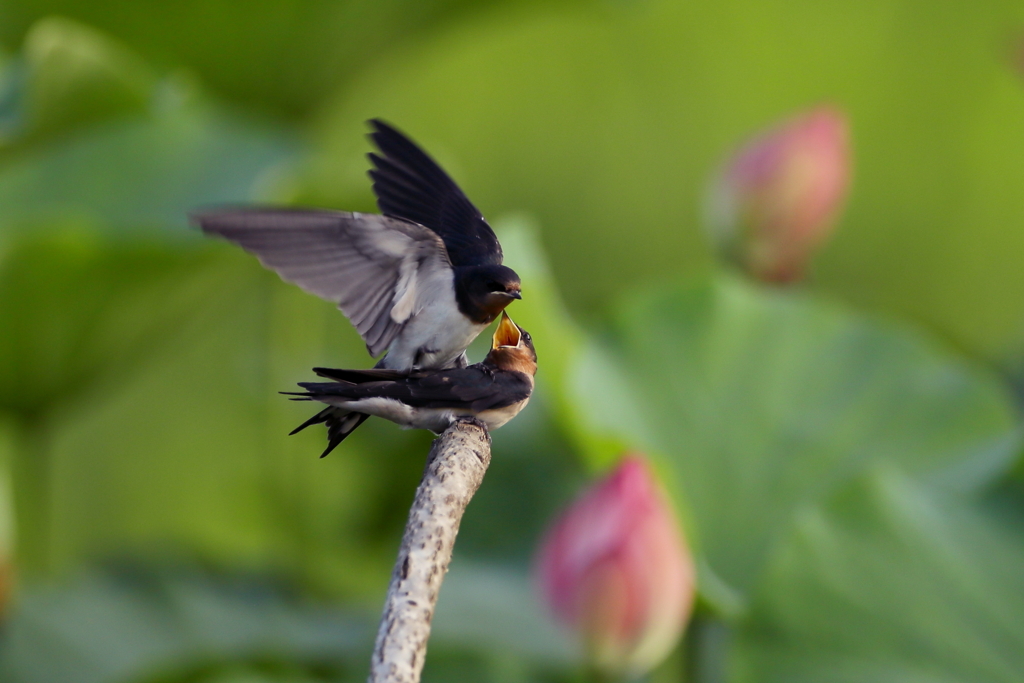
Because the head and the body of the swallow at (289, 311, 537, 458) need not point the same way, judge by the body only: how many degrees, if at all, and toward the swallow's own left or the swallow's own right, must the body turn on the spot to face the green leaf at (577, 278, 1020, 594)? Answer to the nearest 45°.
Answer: approximately 45° to the swallow's own left

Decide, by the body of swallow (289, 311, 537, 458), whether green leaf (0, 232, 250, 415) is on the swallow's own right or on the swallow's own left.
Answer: on the swallow's own left

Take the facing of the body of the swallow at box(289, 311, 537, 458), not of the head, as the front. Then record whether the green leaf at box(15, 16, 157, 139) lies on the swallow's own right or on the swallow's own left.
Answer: on the swallow's own left

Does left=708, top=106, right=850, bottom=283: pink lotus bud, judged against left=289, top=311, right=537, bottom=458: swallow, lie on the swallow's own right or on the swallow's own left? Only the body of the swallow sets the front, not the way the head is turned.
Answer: on the swallow's own left

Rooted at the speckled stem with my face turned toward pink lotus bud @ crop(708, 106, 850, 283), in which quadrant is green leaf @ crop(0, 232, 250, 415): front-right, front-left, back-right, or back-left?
front-left

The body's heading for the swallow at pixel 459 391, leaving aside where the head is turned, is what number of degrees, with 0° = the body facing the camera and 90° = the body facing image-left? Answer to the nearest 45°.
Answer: approximately 270°

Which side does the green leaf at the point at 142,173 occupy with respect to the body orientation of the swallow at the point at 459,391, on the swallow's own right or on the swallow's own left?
on the swallow's own left
